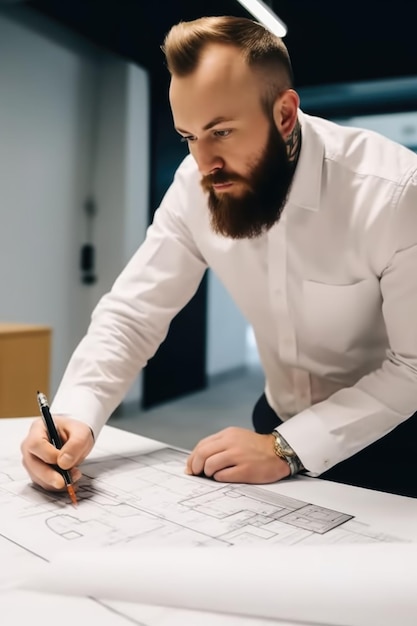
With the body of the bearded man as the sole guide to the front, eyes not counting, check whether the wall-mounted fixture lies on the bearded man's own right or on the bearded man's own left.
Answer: on the bearded man's own right

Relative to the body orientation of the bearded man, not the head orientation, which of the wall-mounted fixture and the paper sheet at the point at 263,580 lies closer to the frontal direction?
the paper sheet

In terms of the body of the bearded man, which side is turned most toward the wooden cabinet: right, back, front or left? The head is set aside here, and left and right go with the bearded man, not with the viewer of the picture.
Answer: right

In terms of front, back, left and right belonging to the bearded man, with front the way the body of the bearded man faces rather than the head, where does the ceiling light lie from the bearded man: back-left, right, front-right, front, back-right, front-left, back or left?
back-right

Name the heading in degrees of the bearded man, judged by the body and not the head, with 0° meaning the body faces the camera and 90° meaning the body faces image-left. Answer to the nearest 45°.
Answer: approximately 45°
